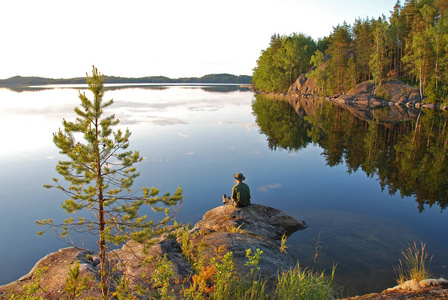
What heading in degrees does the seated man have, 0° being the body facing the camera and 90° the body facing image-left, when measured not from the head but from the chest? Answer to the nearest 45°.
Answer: approximately 135°
